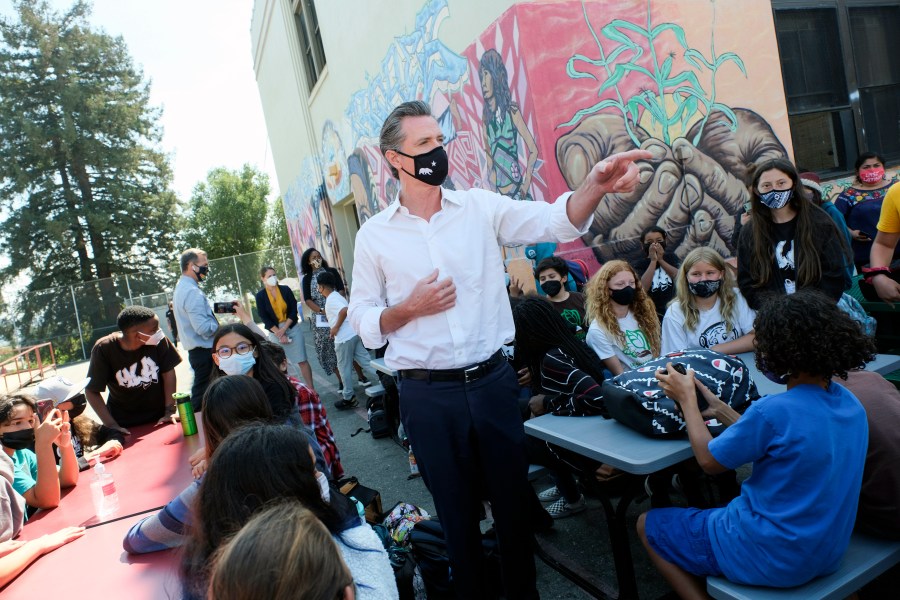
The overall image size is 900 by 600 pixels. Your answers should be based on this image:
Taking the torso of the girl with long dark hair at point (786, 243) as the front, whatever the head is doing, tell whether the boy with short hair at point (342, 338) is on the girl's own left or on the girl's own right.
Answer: on the girl's own right

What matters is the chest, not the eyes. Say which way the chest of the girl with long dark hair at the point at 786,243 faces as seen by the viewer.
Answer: toward the camera

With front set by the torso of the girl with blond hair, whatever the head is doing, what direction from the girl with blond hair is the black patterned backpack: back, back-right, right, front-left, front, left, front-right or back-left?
front

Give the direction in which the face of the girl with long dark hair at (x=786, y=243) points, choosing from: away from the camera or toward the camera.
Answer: toward the camera

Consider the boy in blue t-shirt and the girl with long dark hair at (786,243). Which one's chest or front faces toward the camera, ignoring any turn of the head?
the girl with long dark hair

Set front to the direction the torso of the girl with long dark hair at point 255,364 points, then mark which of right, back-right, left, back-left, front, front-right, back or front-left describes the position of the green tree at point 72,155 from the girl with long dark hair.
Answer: back-right

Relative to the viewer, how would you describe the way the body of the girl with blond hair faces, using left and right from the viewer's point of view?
facing the viewer

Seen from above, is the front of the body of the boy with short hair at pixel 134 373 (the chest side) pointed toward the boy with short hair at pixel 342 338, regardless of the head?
no

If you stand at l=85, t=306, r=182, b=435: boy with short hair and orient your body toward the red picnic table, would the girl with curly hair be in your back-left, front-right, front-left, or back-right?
front-left

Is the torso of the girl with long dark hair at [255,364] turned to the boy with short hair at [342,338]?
no

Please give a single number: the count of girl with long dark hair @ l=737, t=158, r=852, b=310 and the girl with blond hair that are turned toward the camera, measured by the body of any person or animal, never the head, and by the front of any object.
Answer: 2

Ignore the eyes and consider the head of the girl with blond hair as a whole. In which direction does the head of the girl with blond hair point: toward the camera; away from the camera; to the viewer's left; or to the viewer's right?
toward the camera

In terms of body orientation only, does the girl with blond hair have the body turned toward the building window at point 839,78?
no

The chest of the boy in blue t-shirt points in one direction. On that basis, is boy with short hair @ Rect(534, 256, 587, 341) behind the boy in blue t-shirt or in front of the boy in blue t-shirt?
in front

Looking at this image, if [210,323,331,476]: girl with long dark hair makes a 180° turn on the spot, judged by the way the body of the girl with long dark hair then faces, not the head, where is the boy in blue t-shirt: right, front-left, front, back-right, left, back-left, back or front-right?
right

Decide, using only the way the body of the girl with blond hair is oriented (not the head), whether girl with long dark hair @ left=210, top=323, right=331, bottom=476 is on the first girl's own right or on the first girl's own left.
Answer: on the first girl's own right
